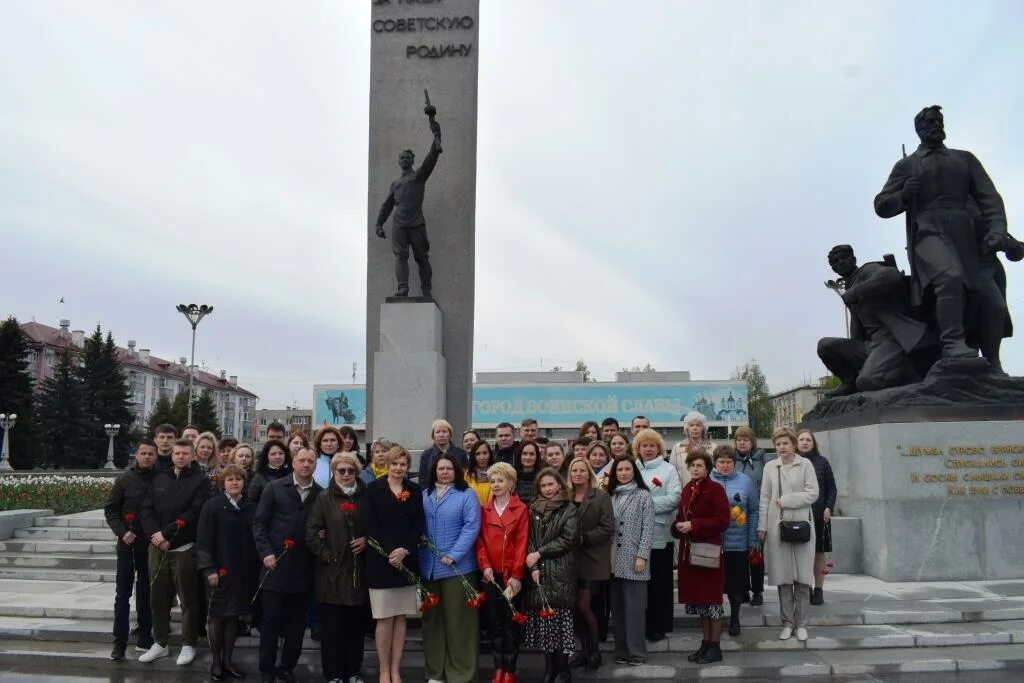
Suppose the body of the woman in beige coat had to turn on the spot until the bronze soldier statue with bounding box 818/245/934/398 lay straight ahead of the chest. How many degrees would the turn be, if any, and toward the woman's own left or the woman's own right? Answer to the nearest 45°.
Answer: approximately 180°

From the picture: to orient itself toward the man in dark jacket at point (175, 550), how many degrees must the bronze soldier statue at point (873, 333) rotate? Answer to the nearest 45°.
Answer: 0° — it already faces them

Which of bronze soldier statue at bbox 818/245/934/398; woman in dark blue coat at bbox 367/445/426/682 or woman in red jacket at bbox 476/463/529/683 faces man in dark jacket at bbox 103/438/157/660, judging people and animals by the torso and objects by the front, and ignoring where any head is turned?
the bronze soldier statue

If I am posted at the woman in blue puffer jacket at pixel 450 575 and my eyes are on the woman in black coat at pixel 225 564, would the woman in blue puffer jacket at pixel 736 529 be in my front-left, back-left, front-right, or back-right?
back-right

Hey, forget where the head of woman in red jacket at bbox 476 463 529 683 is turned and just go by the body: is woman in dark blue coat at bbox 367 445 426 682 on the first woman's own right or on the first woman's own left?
on the first woman's own right

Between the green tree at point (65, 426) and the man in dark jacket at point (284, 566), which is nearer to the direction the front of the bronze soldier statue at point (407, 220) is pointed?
the man in dark jacket

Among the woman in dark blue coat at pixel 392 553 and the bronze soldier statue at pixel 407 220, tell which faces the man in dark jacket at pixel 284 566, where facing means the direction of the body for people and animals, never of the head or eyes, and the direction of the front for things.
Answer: the bronze soldier statue

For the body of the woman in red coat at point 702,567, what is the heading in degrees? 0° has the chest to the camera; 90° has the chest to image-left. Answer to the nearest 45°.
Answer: approximately 45°
